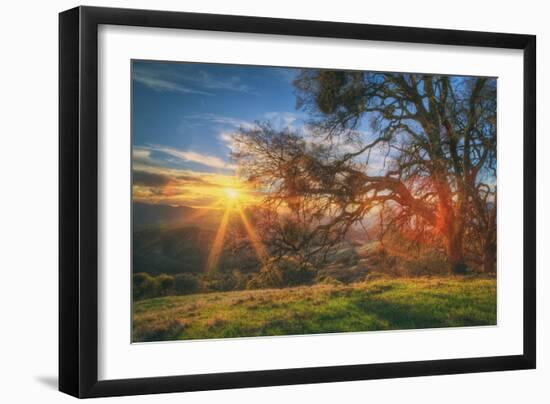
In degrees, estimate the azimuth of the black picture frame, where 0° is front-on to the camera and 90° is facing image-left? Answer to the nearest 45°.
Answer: approximately 315°
